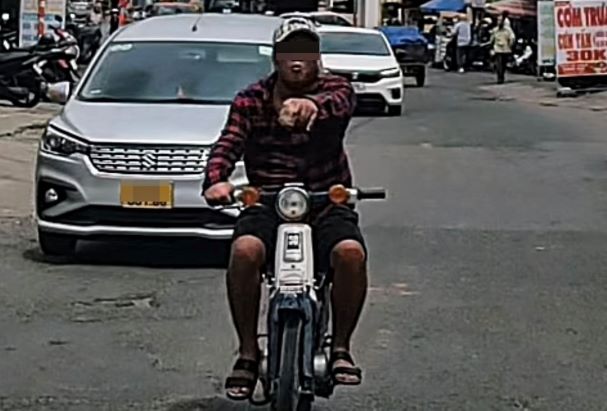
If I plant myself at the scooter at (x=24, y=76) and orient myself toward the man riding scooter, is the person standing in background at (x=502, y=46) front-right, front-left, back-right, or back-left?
back-left

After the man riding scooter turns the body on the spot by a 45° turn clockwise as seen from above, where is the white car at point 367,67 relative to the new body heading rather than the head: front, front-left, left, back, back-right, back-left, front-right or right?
back-right

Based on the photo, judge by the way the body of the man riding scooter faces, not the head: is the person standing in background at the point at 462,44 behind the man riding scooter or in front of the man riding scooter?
behind

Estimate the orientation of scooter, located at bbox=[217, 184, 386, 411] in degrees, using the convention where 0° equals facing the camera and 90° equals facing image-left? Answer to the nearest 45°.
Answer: approximately 0°

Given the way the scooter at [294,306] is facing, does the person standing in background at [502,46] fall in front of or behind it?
behind

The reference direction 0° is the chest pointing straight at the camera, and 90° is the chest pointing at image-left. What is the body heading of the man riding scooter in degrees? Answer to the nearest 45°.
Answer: approximately 0°

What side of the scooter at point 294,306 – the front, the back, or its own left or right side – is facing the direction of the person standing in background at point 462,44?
back
